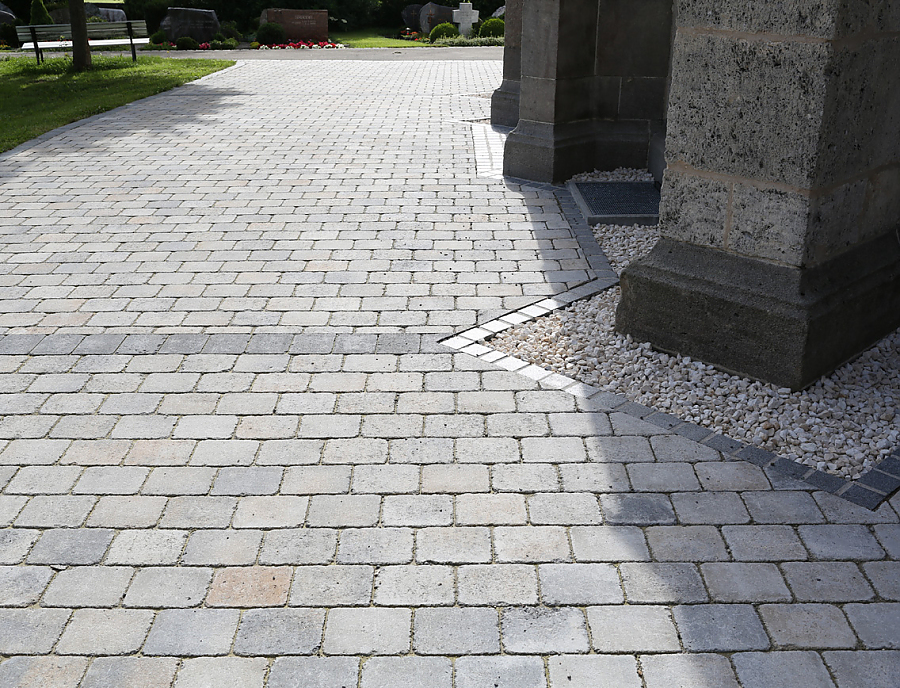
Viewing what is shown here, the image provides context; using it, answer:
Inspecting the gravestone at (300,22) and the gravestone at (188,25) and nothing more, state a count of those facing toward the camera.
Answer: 2

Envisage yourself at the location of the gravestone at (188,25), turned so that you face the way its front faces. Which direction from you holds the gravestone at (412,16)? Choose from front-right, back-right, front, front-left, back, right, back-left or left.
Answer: back-left

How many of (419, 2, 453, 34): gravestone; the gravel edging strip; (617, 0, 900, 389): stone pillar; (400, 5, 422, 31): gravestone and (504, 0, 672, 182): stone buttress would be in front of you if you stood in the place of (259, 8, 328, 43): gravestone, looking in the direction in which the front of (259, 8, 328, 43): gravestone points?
3

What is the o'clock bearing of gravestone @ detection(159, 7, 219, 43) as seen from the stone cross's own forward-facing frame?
The gravestone is roughly at 2 o'clock from the stone cross.

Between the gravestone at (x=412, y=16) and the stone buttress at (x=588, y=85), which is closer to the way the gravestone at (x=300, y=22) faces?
the stone buttress

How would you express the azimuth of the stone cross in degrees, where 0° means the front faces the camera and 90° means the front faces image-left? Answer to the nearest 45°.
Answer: approximately 0°

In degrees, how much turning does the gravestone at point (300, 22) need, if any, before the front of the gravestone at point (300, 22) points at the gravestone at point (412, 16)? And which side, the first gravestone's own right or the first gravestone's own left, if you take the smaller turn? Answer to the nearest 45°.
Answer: approximately 135° to the first gravestone's own left

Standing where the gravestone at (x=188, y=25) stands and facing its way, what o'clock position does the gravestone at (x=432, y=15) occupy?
the gravestone at (x=432, y=15) is roughly at 8 o'clock from the gravestone at (x=188, y=25).

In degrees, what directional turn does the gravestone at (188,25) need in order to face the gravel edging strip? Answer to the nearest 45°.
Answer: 0° — it already faces it

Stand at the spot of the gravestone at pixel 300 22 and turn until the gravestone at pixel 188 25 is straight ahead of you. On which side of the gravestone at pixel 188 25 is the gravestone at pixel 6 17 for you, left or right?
right
